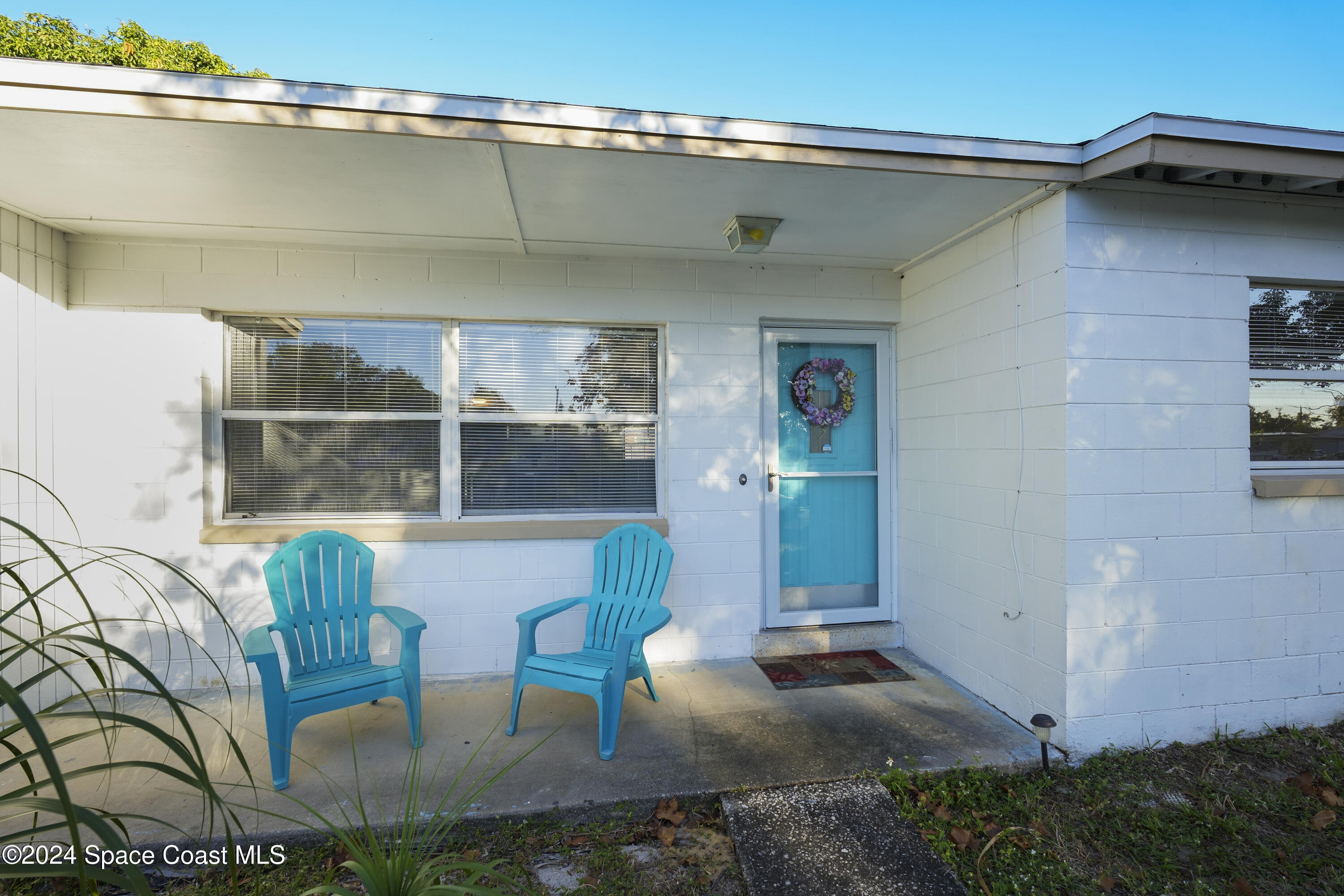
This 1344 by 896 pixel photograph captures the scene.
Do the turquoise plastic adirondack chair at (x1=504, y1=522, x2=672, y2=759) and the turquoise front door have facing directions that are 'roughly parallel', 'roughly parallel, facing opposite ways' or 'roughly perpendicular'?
roughly parallel

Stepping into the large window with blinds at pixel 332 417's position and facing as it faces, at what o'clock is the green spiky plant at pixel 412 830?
The green spiky plant is roughly at 12 o'clock from the large window with blinds.

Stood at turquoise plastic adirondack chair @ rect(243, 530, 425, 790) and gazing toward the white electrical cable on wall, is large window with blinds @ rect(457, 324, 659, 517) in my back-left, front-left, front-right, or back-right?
front-left

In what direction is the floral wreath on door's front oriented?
toward the camera

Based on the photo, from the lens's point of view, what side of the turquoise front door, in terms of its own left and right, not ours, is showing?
front

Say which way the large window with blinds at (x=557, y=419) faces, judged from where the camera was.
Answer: facing the viewer

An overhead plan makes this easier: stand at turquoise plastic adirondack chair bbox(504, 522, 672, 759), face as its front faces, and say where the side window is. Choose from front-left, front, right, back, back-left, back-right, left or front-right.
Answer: back-left

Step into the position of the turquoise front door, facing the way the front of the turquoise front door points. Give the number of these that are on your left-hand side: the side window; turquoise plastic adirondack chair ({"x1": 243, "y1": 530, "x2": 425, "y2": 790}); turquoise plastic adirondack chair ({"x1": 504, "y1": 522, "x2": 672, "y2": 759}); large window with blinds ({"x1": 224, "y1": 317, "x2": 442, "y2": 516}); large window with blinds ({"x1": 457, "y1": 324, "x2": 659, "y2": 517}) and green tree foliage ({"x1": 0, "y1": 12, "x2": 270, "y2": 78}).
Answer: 1

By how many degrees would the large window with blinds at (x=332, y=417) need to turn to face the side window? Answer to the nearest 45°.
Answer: approximately 45° to its left

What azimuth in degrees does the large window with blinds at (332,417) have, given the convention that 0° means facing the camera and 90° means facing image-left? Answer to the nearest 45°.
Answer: approximately 0°

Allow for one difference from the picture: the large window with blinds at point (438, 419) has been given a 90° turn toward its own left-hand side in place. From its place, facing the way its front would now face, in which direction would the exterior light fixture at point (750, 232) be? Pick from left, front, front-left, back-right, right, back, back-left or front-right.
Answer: front-right

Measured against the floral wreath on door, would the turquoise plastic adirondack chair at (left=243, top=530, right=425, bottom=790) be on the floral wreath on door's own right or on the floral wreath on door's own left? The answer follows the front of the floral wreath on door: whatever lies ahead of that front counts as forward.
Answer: on the floral wreath on door's own right

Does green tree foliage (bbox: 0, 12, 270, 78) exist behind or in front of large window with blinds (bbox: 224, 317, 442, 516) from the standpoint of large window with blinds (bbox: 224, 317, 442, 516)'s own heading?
behind

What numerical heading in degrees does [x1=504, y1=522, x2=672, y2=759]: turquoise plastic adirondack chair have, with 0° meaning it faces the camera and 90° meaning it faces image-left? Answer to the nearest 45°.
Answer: approximately 45°

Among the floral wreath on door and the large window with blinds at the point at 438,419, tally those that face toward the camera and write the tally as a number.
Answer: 2

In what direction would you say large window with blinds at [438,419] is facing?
toward the camera
